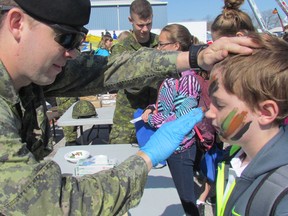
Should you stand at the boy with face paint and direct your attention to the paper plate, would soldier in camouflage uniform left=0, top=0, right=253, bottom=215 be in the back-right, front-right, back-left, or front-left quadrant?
front-left

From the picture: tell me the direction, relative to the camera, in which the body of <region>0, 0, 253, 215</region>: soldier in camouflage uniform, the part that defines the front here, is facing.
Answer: to the viewer's right

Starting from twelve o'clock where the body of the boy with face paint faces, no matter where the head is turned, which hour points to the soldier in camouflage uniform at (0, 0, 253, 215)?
The soldier in camouflage uniform is roughly at 11 o'clock from the boy with face paint.

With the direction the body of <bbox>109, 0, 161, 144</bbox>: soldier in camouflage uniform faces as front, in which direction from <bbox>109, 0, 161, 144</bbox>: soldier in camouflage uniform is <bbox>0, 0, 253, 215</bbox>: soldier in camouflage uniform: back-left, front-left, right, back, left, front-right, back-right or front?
front-right

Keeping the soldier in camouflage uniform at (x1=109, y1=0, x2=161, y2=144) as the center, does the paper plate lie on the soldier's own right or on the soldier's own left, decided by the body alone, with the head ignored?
on the soldier's own right

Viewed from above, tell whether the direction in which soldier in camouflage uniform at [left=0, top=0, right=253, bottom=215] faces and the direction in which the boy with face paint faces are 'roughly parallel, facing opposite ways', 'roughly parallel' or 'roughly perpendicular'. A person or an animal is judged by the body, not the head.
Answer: roughly parallel, facing opposite ways

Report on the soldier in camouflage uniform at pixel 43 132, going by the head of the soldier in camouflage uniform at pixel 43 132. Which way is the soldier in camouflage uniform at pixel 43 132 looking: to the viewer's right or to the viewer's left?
to the viewer's right

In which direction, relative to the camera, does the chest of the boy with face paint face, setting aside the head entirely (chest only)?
to the viewer's left

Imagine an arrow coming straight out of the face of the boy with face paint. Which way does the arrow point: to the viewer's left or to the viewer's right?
to the viewer's left

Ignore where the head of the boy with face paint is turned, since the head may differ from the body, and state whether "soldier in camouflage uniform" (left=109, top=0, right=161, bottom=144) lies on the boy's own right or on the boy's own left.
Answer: on the boy's own right

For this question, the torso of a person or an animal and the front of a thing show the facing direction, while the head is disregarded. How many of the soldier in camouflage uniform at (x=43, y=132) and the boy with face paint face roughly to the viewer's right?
1
